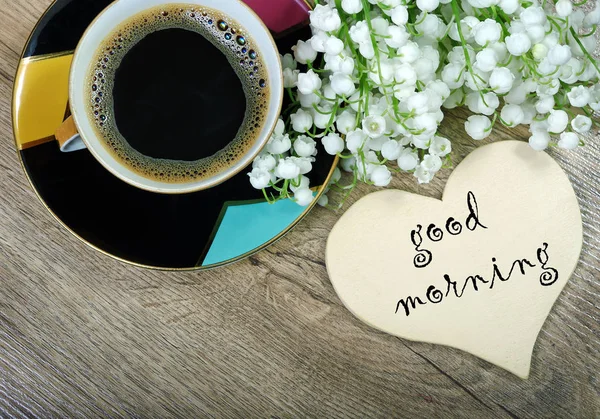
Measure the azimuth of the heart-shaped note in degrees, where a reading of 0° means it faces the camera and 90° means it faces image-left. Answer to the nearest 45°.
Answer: approximately 0°
